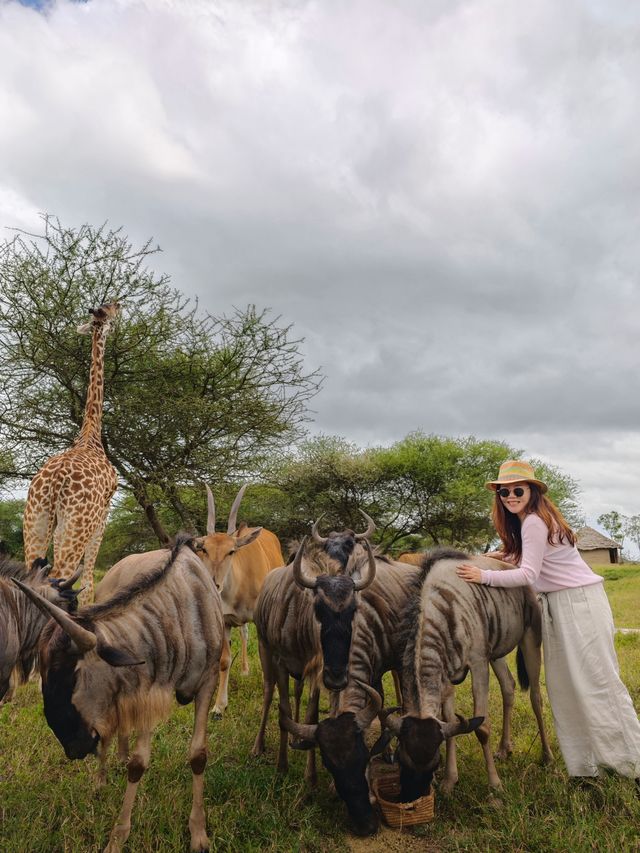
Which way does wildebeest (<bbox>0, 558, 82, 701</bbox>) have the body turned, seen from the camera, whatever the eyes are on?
to the viewer's right

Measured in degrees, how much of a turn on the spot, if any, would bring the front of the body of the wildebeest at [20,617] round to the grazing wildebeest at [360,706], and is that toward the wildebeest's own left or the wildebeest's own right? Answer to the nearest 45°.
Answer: approximately 45° to the wildebeest's own right

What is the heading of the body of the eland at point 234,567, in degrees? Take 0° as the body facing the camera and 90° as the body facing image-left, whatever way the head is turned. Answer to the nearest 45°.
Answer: approximately 45°

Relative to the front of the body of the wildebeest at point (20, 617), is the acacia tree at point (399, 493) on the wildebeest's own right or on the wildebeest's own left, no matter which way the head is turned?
on the wildebeest's own left

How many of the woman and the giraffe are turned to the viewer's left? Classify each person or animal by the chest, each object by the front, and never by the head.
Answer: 1

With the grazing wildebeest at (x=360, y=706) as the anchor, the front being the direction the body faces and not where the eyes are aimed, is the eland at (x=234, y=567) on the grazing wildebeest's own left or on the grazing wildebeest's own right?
on the grazing wildebeest's own right

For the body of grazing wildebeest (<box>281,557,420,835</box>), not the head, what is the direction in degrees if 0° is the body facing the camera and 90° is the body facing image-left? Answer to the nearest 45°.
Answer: approximately 45°

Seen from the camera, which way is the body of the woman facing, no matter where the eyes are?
to the viewer's left

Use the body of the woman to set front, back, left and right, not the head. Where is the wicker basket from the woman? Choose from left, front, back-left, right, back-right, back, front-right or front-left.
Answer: front-left

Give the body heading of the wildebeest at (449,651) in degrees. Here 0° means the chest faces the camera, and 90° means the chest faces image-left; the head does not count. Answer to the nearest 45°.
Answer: approximately 45°
